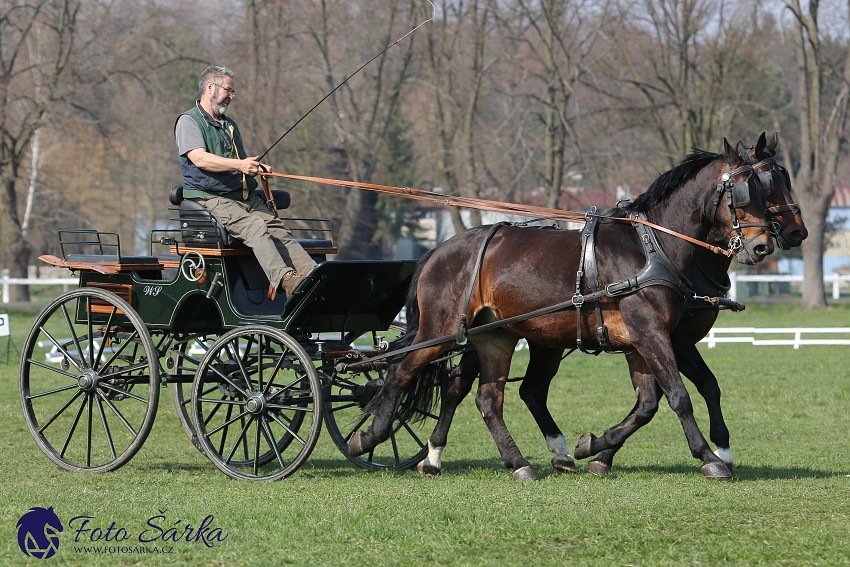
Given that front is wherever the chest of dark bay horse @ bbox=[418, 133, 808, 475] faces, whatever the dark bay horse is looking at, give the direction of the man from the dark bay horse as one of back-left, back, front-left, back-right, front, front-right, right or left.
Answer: back

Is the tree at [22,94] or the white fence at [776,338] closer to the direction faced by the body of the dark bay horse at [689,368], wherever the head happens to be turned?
the white fence

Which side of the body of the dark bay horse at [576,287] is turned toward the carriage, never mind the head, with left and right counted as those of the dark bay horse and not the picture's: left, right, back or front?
back

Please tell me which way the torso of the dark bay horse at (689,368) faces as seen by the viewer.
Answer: to the viewer's right

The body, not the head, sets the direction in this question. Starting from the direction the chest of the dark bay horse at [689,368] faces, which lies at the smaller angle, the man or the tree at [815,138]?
the tree

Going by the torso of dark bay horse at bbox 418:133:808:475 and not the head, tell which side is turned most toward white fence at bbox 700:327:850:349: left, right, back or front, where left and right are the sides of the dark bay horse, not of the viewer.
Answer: left

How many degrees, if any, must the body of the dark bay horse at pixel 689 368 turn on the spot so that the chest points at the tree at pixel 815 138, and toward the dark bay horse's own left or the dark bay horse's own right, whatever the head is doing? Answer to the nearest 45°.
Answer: approximately 90° to the dark bay horse's own left

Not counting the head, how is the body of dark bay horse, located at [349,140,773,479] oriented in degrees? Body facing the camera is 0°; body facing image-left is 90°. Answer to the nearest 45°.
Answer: approximately 270°

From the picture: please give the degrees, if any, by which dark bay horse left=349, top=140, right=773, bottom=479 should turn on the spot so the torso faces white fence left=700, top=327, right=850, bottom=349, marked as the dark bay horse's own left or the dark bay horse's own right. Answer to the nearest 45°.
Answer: approximately 90° to the dark bay horse's own left

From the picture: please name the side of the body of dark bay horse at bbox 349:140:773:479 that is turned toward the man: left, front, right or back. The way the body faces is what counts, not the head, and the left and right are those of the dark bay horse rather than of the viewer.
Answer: back
